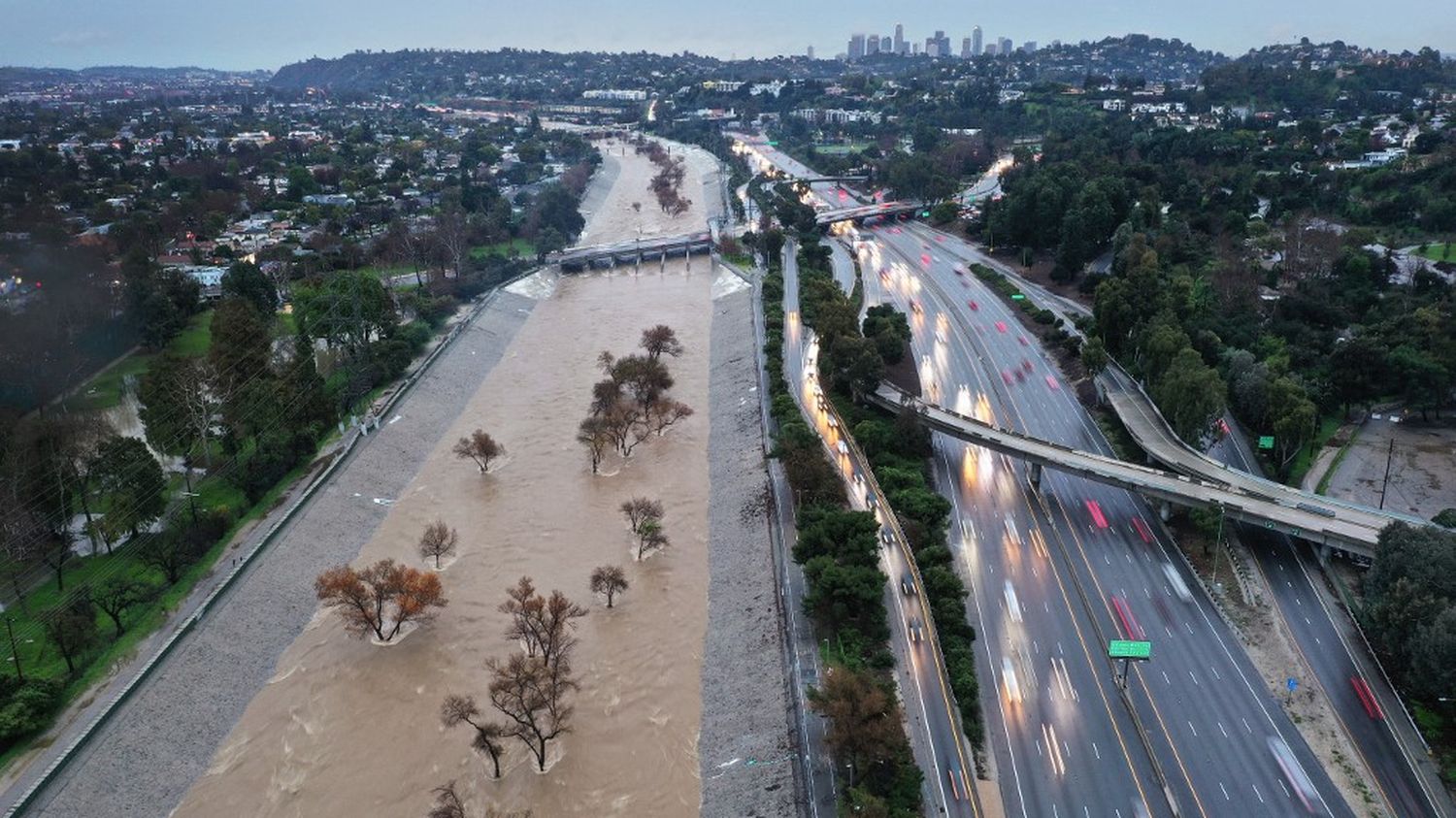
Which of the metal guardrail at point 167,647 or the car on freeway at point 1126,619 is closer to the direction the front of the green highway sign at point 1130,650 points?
the metal guardrail

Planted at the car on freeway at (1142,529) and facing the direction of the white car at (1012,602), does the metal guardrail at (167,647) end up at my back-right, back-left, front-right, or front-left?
front-right

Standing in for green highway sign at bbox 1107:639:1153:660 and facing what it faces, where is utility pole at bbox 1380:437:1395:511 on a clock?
The utility pole is roughly at 7 o'clock from the green highway sign.

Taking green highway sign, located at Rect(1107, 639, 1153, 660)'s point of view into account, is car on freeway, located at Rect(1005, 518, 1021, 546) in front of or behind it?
behind

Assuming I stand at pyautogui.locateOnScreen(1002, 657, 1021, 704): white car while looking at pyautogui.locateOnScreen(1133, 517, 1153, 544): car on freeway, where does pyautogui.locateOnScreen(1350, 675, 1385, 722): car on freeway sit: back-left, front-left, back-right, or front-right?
front-right

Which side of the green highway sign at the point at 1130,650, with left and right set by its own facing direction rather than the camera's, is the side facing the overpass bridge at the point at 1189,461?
back

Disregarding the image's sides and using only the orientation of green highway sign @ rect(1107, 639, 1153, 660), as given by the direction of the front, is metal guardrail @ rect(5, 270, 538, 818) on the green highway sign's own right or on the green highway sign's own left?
on the green highway sign's own right

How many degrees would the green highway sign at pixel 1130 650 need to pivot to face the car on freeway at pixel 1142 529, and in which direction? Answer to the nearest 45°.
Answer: approximately 180°

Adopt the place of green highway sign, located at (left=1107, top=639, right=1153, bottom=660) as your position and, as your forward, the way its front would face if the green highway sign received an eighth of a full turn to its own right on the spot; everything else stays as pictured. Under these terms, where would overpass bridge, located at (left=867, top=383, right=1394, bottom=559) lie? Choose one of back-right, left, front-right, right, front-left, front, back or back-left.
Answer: back-right

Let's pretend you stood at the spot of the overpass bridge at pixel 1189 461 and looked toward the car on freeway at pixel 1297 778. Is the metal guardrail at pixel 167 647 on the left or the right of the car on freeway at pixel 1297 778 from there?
right

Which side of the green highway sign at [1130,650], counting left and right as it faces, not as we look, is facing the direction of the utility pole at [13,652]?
right

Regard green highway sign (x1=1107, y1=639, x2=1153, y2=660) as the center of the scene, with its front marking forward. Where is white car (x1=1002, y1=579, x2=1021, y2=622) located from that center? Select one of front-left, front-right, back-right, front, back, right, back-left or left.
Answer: back-right

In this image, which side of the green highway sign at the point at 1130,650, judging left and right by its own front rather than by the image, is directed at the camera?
front

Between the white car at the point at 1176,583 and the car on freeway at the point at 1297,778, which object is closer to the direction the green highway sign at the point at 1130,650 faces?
the car on freeway

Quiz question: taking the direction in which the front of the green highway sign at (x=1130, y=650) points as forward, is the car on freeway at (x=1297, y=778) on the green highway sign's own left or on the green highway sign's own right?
on the green highway sign's own left

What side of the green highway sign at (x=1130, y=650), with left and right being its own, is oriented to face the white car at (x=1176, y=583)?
back
